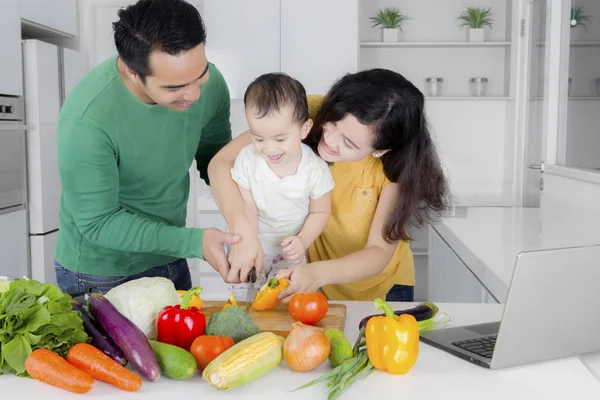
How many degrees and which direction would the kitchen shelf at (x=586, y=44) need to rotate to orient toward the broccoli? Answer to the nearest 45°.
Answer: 0° — it already faces it

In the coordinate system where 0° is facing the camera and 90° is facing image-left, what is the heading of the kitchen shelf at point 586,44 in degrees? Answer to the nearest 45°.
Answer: approximately 0°

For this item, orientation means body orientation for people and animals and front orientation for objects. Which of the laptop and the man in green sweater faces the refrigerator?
the laptop

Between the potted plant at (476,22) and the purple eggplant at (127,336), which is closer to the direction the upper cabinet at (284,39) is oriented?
the purple eggplant

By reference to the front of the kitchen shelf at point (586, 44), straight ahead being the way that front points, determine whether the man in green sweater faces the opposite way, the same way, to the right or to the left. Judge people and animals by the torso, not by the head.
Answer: to the left

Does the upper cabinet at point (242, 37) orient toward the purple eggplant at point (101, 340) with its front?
yes

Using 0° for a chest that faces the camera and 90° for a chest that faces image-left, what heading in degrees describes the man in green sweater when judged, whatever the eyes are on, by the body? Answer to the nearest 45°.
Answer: approximately 315°

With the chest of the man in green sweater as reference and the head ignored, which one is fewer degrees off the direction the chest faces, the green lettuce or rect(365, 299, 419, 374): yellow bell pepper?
the yellow bell pepper

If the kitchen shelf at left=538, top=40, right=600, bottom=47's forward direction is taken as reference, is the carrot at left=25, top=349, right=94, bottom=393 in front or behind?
in front

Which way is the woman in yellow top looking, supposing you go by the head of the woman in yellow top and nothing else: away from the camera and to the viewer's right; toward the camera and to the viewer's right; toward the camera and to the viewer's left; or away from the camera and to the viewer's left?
toward the camera and to the viewer's left
